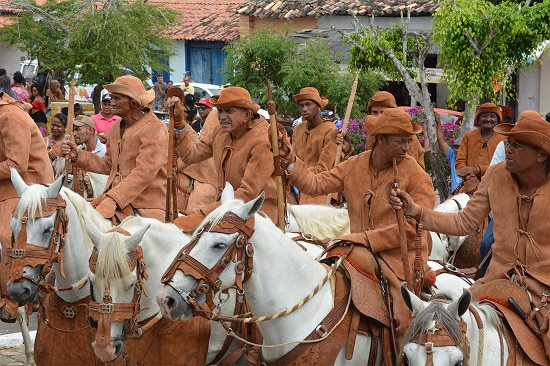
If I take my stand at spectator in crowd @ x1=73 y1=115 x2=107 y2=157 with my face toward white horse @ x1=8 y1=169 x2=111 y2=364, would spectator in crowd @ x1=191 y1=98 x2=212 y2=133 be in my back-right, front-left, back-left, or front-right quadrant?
back-left

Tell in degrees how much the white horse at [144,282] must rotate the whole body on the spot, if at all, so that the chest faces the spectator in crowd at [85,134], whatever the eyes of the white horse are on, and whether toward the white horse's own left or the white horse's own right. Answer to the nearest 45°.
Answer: approximately 135° to the white horse's own right

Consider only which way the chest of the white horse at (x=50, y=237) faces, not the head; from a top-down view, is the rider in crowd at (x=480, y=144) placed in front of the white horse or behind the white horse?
behind

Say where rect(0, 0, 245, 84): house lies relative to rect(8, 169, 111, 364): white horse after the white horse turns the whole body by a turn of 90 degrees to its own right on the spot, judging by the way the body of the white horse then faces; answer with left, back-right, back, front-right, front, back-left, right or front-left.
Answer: front-right

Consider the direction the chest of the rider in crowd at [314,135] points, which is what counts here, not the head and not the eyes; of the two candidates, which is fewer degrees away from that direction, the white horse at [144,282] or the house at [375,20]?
the white horse

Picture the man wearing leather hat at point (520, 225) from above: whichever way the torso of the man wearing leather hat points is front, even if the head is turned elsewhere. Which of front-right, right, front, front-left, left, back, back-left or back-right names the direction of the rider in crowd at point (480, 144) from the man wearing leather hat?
back-right

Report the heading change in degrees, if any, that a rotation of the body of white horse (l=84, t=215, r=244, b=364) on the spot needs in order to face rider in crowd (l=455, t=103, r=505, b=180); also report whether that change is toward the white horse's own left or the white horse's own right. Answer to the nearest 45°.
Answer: approximately 180°

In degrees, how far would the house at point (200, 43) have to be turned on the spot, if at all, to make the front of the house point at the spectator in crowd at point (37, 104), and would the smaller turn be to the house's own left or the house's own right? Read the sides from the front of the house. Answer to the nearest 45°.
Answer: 0° — it already faces them

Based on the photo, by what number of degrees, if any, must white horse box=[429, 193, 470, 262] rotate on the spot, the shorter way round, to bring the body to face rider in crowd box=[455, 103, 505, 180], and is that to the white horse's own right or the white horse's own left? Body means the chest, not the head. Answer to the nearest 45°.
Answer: approximately 135° to the white horse's own right

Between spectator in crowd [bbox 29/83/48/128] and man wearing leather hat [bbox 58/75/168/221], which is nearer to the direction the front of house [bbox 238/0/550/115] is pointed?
the man wearing leather hat

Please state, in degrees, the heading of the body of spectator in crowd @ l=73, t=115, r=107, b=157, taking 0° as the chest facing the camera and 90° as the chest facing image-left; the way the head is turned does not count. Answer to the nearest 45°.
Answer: approximately 45°

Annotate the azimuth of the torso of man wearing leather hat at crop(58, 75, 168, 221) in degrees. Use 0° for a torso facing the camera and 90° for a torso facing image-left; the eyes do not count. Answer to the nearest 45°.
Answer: approximately 45°

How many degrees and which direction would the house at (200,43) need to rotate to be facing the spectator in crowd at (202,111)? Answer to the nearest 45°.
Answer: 0° — it already faces them

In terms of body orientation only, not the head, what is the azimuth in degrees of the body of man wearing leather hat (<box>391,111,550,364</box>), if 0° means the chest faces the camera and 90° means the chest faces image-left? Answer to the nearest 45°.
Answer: approximately 45°

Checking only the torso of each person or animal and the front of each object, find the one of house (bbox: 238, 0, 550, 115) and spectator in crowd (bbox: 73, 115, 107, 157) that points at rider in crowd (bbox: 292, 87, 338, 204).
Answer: the house

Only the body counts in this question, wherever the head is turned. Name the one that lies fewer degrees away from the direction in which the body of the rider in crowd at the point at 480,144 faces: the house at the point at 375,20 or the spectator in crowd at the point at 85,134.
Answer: the spectator in crowd

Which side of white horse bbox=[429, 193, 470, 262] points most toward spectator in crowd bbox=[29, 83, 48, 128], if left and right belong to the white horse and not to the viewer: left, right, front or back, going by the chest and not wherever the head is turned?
right

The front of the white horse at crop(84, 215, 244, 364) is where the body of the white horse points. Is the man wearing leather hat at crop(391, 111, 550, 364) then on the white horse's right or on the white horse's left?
on the white horse's left

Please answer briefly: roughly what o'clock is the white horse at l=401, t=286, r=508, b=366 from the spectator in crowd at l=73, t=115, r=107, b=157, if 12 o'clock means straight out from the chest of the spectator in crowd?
The white horse is roughly at 10 o'clock from the spectator in crowd.
